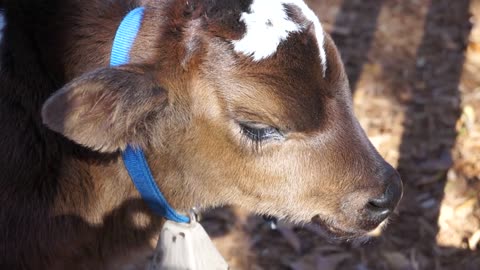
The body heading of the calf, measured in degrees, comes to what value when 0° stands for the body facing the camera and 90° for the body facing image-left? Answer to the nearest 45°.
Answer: approximately 270°
